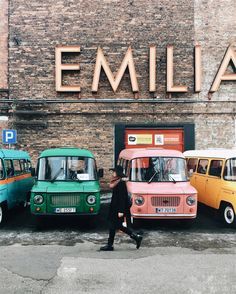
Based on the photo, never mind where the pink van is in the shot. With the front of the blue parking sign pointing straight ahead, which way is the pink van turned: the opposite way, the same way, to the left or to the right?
the same way

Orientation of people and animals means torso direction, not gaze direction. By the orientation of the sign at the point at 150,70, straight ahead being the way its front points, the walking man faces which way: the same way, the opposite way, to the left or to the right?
to the right

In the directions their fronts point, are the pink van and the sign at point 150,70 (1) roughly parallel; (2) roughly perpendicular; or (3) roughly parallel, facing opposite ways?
roughly parallel

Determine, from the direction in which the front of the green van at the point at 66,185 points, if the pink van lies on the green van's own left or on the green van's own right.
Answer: on the green van's own left

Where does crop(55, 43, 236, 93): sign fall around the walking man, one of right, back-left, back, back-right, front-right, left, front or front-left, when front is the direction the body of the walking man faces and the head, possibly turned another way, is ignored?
right

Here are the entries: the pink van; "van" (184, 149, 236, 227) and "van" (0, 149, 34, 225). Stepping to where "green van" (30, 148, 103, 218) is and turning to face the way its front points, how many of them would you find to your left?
2

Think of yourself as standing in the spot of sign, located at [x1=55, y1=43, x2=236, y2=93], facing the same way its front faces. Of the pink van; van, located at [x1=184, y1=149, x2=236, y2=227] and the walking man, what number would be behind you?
0

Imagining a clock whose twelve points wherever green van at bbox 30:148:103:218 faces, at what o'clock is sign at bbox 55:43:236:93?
The sign is roughly at 7 o'clock from the green van.

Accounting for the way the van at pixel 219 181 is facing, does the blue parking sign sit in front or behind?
behind

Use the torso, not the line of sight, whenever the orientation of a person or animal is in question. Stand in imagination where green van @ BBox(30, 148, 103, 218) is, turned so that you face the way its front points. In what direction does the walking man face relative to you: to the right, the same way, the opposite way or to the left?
to the right

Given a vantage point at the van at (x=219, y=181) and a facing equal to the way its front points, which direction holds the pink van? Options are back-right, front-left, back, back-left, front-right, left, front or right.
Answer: right

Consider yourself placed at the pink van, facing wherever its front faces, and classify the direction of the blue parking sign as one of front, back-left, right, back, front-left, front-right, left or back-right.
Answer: back-right

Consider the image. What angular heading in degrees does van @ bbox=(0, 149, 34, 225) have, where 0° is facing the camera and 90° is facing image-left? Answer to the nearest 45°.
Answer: approximately 45°

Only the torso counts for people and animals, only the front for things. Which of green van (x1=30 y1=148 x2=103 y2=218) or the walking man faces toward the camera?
the green van

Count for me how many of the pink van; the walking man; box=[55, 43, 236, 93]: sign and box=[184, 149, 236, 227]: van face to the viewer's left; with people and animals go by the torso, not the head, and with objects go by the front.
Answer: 1

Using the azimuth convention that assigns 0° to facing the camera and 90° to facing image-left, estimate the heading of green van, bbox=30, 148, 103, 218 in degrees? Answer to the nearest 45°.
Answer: approximately 0°

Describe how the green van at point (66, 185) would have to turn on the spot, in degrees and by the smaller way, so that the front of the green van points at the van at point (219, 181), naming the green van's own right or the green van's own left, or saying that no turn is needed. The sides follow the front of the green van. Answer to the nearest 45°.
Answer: approximately 90° to the green van's own left

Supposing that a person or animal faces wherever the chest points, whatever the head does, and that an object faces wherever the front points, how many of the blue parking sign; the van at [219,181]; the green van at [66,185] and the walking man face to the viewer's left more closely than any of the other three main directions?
1

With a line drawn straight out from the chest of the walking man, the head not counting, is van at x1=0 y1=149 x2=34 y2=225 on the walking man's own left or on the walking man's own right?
on the walking man's own right

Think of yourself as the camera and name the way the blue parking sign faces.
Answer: facing the viewer

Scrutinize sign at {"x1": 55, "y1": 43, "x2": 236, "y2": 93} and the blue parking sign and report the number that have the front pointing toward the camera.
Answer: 2
